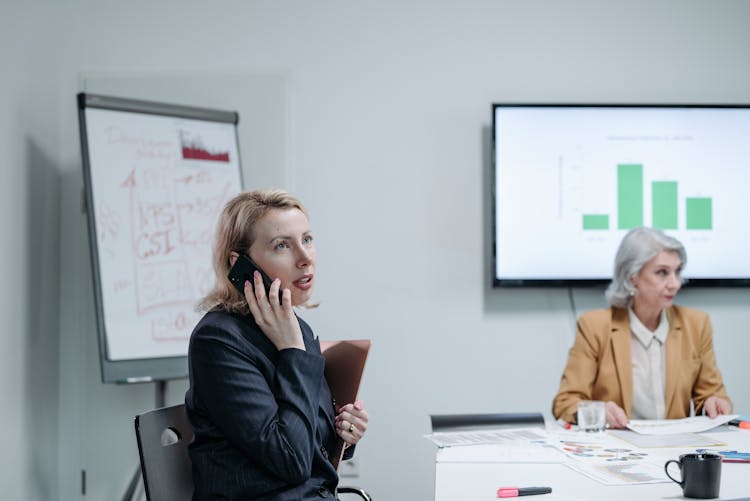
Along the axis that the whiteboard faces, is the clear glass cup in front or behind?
in front

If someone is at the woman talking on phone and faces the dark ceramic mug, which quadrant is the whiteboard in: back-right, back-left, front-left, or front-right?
back-left

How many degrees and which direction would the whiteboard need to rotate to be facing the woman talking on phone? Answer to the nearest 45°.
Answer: approximately 45° to its right

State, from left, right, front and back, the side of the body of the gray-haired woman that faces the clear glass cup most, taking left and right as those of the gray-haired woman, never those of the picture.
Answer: front

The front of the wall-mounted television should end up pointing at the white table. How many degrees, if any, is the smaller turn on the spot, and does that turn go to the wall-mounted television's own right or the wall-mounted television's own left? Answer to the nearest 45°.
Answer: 0° — it already faces it

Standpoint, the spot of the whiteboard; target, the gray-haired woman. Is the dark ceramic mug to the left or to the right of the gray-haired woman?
right

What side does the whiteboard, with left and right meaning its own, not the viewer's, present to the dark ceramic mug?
front

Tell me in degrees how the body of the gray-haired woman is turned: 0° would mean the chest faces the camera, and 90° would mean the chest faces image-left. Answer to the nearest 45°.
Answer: approximately 0°

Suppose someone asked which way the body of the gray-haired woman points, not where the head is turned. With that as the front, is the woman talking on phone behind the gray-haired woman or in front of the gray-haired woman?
in front

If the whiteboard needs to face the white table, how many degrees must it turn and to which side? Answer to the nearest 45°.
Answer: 0° — it already faces it

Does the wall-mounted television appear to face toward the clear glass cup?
yes

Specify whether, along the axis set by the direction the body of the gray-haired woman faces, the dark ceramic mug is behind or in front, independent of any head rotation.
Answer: in front

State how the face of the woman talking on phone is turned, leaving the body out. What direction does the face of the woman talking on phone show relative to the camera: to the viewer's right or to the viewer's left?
to the viewer's right
